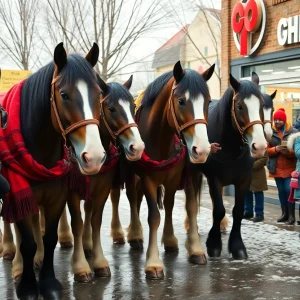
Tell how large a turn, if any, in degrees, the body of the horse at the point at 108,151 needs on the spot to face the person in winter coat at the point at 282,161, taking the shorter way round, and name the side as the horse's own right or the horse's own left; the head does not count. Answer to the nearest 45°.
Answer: approximately 90° to the horse's own left

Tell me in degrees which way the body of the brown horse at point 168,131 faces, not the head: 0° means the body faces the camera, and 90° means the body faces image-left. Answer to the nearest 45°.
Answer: approximately 315°

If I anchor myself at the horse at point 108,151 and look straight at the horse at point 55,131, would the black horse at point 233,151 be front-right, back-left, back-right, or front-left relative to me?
back-left

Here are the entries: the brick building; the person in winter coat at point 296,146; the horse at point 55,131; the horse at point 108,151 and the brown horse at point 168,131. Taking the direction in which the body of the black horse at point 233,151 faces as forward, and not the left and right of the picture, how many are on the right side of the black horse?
3

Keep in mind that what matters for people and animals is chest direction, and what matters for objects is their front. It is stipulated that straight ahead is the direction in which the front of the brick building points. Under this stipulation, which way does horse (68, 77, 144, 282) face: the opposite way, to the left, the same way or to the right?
to the left

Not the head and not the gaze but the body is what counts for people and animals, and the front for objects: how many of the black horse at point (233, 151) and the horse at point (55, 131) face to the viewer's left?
0

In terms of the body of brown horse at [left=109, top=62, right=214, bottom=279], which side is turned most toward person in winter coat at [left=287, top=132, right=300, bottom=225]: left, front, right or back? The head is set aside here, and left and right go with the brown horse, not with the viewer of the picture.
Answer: left

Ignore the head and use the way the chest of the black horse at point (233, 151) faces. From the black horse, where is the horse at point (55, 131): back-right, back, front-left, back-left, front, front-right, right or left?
right

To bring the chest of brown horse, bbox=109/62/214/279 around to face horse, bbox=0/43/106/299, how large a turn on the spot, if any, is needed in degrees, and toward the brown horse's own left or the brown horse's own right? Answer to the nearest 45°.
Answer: approximately 90° to the brown horse's own right

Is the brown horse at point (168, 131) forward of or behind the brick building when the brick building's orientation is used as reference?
forward

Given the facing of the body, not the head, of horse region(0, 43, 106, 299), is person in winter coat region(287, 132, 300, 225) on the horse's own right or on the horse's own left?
on the horse's own left

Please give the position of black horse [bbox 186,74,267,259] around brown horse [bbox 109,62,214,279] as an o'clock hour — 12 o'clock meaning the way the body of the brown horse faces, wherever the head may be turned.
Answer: The black horse is roughly at 9 o'clock from the brown horse.

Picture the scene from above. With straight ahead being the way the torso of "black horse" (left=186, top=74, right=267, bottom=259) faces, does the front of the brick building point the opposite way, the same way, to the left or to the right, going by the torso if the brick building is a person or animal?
to the right
